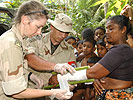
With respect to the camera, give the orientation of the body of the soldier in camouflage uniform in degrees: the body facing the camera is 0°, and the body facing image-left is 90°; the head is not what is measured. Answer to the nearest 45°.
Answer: approximately 315°

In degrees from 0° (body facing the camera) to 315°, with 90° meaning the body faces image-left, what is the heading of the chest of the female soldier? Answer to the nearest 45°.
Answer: approximately 270°

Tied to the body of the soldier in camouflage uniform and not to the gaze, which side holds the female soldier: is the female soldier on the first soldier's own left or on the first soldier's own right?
on the first soldier's own right

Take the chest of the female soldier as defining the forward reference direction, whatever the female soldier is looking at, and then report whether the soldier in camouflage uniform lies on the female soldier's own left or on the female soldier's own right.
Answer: on the female soldier's own left
